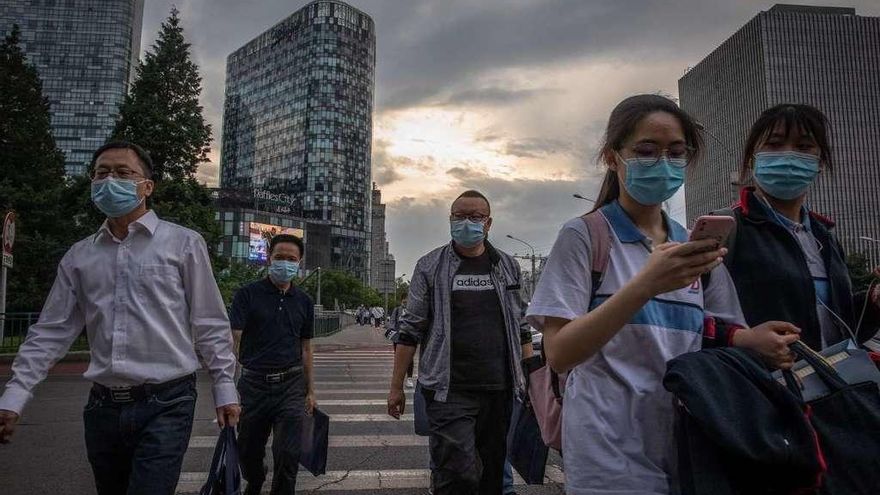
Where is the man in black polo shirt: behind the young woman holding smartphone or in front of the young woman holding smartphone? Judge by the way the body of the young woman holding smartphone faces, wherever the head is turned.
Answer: behind

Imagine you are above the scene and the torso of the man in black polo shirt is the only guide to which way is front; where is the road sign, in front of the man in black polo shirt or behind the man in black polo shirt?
behind

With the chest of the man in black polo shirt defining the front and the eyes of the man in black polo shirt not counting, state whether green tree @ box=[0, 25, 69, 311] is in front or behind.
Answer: behind

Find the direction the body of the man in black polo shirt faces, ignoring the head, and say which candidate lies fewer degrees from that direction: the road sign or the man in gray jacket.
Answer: the man in gray jacket

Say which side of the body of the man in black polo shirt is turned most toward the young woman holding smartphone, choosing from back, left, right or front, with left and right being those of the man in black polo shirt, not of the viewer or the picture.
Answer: front

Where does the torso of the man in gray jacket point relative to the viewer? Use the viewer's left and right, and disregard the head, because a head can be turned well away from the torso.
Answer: facing the viewer

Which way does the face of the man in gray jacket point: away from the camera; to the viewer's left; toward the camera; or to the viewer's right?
toward the camera

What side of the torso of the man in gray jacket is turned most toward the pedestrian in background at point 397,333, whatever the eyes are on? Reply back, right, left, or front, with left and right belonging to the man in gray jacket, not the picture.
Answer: back

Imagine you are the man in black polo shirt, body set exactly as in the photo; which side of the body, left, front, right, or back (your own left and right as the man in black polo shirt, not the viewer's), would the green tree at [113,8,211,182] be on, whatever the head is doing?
back

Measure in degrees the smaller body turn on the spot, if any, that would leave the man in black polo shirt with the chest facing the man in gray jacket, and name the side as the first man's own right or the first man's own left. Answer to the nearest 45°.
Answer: approximately 45° to the first man's own left

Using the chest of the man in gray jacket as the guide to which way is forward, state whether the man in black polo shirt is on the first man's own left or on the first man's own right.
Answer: on the first man's own right

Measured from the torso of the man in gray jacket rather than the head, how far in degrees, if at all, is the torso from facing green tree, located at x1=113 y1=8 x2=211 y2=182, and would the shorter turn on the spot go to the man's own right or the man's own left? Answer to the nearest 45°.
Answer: approximately 135° to the man's own right

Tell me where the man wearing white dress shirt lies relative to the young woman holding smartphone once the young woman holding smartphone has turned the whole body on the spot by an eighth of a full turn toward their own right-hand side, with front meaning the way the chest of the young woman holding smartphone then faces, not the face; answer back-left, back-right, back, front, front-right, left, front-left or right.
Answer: right

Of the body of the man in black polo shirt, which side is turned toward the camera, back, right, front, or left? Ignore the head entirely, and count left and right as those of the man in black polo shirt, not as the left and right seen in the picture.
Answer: front

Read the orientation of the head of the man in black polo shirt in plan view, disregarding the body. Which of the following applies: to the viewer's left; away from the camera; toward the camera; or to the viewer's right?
toward the camera

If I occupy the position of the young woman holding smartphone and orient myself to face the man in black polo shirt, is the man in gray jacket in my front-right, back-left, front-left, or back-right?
front-right

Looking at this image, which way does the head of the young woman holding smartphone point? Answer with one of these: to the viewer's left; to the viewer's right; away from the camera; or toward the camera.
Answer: toward the camera
